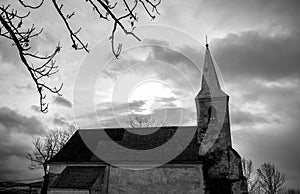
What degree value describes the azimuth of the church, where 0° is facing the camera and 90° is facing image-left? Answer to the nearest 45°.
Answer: approximately 270°
